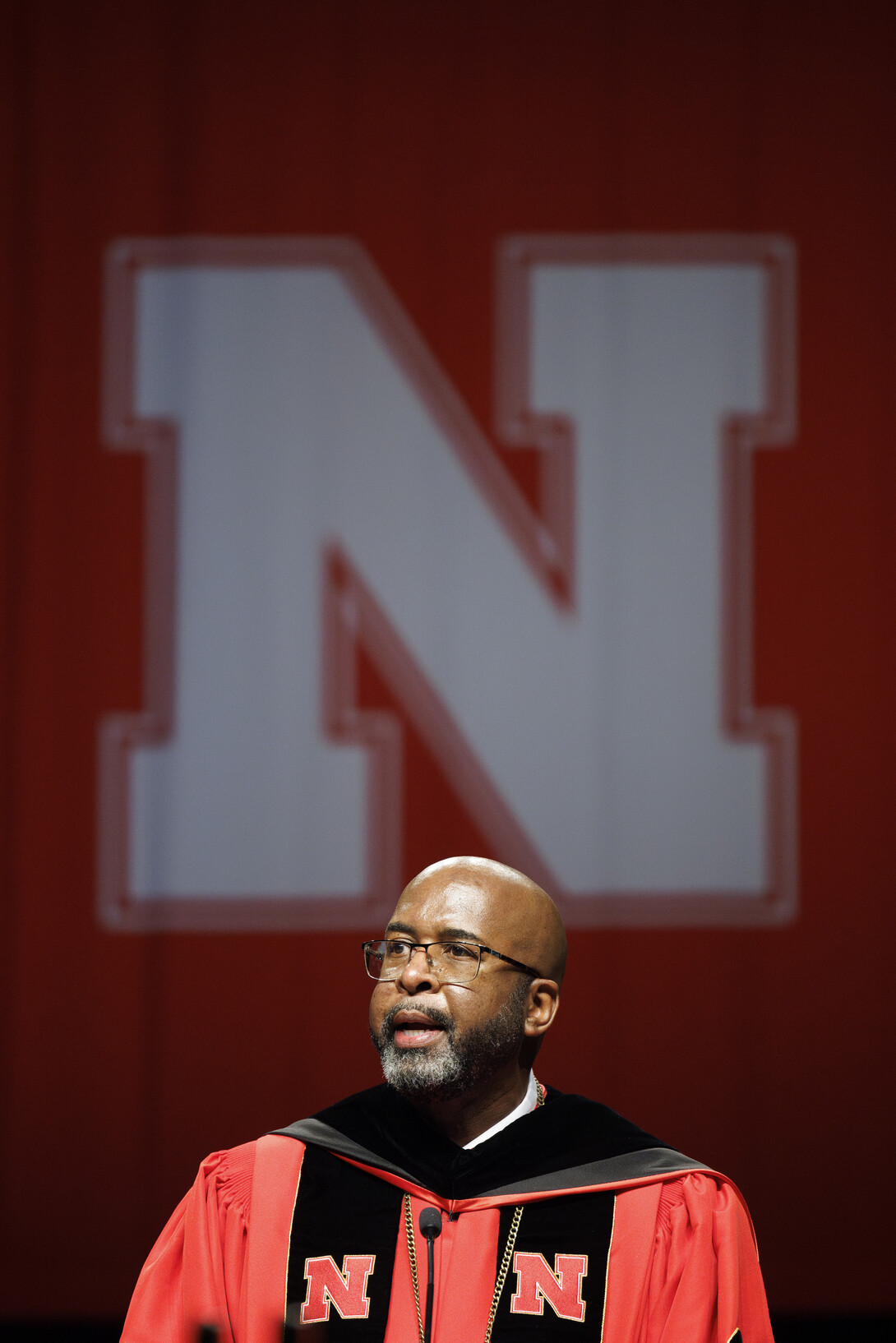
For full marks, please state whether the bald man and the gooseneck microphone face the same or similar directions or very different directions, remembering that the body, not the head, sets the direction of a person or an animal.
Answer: very different directions

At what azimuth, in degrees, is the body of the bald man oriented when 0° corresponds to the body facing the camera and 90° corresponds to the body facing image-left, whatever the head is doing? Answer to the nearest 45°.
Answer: approximately 0°

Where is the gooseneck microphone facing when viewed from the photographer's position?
facing away from the viewer
